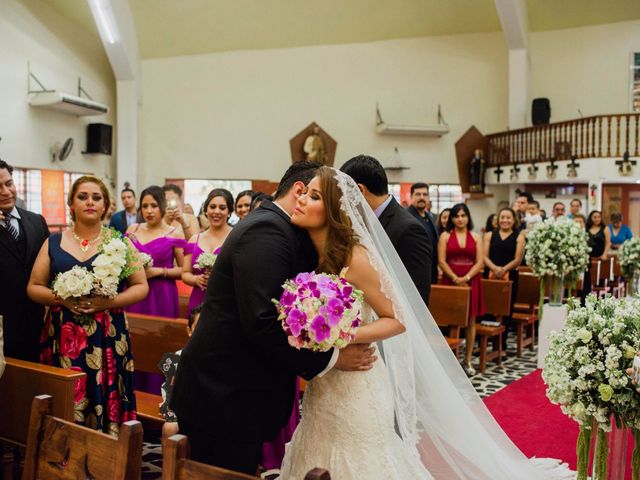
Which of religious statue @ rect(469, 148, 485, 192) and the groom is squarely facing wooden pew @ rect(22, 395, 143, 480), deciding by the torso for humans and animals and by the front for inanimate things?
the religious statue

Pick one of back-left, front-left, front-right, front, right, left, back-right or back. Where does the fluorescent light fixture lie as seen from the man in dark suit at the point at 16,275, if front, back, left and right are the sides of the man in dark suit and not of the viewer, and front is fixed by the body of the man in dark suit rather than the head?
back

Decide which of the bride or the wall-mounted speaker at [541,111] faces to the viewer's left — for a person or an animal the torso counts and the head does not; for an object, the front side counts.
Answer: the bride

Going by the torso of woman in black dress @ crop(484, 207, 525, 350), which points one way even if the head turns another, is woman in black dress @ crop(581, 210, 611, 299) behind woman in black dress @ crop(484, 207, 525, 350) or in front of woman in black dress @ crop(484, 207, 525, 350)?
behind

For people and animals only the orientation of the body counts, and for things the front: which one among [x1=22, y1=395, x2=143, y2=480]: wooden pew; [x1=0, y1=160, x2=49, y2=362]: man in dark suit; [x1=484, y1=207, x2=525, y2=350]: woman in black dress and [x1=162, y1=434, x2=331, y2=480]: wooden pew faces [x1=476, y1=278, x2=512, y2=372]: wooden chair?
the woman in black dress

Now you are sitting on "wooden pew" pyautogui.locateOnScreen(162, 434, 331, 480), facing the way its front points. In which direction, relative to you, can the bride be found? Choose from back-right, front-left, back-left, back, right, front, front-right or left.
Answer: back

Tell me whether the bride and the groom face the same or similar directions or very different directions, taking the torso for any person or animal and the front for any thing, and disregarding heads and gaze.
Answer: very different directions

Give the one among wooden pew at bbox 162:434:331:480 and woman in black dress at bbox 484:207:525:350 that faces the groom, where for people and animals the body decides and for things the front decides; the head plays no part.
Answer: the woman in black dress

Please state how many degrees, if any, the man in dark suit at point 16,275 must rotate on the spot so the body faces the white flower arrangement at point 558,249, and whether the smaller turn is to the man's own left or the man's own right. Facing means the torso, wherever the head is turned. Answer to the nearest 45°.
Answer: approximately 90° to the man's own left

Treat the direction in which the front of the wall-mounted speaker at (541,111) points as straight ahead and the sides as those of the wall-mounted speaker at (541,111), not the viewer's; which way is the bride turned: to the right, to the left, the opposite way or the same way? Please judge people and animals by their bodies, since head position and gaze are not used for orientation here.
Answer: to the right
